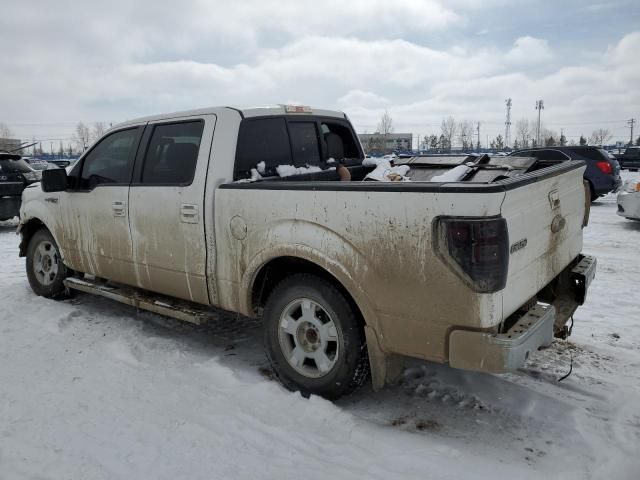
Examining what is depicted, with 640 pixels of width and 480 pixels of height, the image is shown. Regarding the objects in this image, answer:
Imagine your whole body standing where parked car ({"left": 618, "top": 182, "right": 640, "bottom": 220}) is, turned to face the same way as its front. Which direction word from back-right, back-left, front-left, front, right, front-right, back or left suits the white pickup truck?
front-left

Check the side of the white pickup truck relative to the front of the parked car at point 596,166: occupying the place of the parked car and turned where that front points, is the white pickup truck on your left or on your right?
on your left

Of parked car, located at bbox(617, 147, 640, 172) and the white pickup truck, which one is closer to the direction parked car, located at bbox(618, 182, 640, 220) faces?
the white pickup truck

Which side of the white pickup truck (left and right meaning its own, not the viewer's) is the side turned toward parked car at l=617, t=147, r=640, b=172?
right

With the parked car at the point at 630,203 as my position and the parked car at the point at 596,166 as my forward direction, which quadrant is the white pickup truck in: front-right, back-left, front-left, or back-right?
back-left

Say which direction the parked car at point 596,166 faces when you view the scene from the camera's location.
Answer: facing away from the viewer and to the left of the viewer

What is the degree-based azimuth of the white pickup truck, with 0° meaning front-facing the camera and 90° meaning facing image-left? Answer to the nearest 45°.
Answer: approximately 135°

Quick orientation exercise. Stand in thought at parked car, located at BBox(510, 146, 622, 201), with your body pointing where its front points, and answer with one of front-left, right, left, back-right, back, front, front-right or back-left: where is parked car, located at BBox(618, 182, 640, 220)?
back-left

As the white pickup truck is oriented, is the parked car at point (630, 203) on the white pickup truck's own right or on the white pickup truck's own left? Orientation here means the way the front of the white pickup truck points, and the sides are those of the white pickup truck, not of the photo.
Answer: on the white pickup truck's own right

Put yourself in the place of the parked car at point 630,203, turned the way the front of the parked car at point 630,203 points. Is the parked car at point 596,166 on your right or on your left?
on your right

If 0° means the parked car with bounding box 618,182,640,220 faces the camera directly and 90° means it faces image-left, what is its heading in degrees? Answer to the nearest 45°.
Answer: approximately 45°
